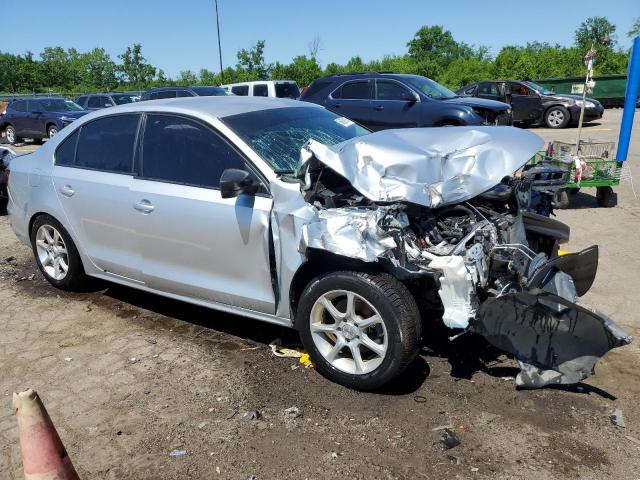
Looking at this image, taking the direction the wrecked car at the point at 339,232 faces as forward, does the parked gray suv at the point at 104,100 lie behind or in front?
behind

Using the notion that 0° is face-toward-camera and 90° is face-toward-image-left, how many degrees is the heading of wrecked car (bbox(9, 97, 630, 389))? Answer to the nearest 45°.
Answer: approximately 315°

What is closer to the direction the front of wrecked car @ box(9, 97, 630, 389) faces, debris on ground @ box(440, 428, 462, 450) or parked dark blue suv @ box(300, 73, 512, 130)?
the debris on ground

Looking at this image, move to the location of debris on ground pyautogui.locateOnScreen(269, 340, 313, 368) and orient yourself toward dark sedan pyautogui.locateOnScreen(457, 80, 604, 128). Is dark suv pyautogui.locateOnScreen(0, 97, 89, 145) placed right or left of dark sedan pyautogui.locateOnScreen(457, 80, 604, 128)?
left

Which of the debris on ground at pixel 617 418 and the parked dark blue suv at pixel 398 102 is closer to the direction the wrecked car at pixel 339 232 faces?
the debris on ground

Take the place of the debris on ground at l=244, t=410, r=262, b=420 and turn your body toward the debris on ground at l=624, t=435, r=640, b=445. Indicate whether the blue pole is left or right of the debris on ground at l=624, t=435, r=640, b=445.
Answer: left

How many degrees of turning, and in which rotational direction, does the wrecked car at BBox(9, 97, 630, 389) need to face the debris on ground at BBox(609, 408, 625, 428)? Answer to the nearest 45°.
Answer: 0° — it already faces it

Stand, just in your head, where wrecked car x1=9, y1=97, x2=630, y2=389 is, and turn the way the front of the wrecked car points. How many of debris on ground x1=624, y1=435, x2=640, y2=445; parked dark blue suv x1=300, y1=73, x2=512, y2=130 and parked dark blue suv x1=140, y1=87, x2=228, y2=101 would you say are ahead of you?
1

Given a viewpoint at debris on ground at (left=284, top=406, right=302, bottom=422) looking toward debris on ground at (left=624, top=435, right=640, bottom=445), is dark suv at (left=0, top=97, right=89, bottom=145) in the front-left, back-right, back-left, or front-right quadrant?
back-left

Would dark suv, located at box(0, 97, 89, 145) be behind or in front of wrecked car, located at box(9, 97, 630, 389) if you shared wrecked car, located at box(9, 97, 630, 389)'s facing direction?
behind

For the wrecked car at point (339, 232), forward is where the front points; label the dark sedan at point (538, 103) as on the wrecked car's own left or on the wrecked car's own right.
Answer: on the wrecked car's own left

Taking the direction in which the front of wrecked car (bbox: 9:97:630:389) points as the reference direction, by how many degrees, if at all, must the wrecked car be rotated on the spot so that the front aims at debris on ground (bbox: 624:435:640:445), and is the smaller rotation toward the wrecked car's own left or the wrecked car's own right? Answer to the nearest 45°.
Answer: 0° — it already faces it
